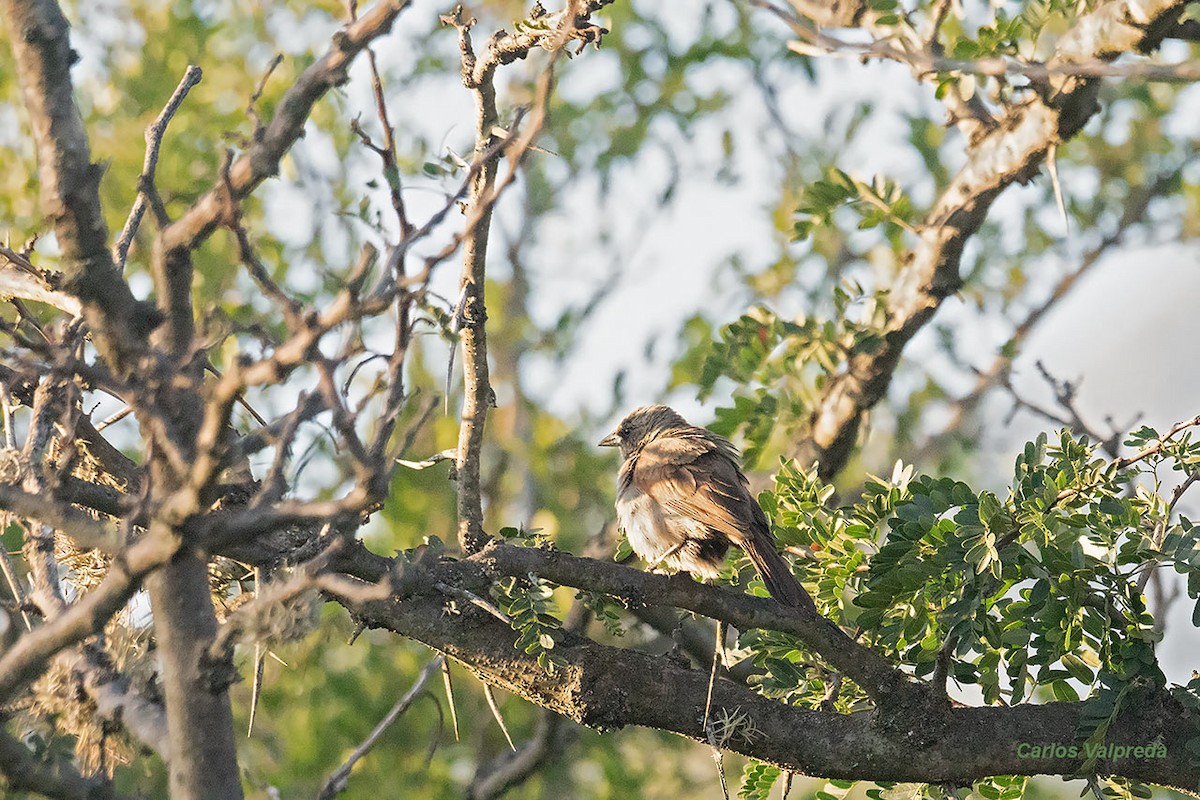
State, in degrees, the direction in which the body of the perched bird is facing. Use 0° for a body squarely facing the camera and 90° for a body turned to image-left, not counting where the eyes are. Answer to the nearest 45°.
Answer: approximately 90°

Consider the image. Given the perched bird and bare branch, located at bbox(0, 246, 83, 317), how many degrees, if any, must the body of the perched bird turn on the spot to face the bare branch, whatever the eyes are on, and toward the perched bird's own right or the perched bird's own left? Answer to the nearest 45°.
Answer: approximately 45° to the perched bird's own left
